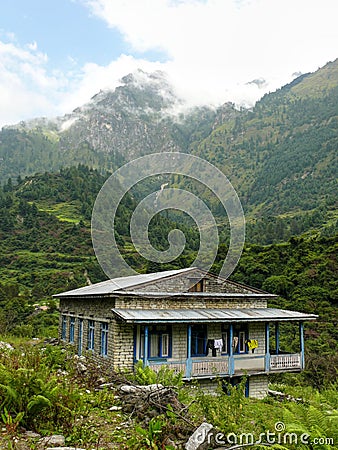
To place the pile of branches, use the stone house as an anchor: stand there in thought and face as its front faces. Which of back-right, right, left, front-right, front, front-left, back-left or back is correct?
front

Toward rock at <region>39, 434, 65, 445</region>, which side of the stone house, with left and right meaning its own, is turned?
front

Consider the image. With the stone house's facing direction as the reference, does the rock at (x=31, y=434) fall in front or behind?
in front

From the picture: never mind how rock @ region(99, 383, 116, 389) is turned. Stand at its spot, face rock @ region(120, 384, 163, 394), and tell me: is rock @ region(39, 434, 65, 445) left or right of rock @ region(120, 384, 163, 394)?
right

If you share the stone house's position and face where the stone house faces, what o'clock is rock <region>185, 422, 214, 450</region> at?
The rock is roughly at 12 o'clock from the stone house.

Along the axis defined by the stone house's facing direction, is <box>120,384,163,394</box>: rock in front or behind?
in front

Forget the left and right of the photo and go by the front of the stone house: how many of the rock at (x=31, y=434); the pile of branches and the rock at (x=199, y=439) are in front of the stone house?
3

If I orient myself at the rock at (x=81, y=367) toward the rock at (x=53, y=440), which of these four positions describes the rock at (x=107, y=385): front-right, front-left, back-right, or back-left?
front-left

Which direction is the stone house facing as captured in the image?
toward the camera
